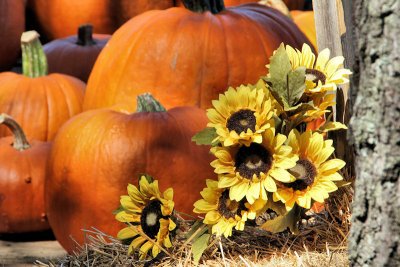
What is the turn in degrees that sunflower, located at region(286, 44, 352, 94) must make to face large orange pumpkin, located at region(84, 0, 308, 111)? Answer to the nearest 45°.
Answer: approximately 135° to its right

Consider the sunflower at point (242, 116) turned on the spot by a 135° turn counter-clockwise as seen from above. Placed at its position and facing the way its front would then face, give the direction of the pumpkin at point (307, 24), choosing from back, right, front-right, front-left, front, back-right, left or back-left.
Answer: front-left

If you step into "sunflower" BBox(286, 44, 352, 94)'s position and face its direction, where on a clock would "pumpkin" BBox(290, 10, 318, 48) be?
The pumpkin is roughly at 6 o'clock from the sunflower.

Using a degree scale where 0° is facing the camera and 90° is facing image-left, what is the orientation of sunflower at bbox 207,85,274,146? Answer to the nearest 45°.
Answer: approximately 0°

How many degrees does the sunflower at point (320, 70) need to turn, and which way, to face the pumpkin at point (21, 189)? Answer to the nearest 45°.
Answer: approximately 135° to its right
